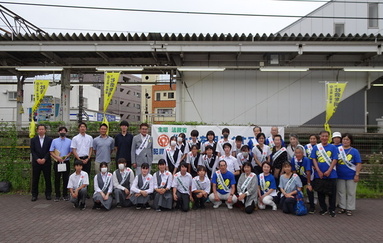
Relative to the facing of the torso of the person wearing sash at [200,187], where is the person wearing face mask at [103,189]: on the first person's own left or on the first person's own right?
on the first person's own right

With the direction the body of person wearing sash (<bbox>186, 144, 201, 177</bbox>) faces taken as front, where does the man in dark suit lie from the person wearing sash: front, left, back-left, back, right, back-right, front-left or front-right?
right

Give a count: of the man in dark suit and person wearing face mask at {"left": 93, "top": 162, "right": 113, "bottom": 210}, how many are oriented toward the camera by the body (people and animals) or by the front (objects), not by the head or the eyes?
2

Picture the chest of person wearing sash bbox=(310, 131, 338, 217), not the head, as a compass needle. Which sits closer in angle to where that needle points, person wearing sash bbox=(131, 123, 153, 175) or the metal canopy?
the person wearing sash

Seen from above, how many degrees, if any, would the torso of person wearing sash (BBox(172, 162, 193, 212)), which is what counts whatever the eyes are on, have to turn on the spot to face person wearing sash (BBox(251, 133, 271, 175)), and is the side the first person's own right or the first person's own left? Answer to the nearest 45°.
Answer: approximately 90° to the first person's own left
